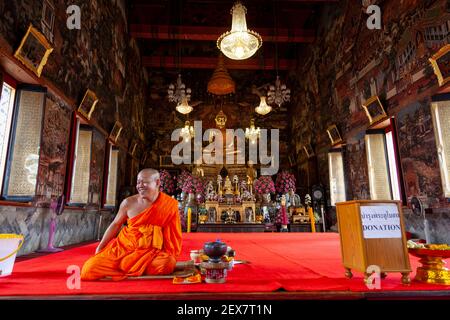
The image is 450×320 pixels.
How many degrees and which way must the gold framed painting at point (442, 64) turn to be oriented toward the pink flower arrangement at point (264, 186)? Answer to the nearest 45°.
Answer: approximately 90° to its right

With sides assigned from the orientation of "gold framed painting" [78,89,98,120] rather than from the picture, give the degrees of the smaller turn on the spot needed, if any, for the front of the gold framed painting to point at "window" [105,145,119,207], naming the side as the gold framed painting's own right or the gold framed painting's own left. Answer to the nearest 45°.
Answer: approximately 135° to the gold framed painting's own left

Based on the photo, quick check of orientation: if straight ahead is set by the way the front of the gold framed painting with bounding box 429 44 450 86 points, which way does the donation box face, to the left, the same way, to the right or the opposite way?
to the left

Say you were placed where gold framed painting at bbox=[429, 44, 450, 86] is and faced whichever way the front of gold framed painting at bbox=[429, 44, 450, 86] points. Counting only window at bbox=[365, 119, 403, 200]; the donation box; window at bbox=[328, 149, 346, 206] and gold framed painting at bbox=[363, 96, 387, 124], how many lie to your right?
3

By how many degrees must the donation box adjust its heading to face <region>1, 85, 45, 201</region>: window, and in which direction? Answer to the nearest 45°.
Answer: approximately 135° to its right

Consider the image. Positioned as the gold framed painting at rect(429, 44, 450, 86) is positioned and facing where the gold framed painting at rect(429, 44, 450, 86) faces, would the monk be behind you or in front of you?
in front

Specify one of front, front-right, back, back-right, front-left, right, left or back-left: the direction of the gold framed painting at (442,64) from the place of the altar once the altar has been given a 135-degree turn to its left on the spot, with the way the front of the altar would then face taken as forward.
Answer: right

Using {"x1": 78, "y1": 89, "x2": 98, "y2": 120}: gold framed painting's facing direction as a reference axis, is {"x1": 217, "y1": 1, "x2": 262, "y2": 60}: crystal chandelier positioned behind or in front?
in front

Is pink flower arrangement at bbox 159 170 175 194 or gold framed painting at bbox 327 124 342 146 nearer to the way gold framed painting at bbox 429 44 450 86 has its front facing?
the pink flower arrangement

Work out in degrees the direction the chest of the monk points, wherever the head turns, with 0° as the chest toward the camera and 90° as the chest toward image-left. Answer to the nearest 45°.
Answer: approximately 45°

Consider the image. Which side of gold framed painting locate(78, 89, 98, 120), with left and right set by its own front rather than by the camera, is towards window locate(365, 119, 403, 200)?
front

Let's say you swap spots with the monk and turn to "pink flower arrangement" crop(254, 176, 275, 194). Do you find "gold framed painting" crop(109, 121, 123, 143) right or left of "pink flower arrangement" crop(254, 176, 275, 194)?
left

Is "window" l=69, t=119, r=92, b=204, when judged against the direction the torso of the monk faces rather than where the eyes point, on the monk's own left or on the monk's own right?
on the monk's own right

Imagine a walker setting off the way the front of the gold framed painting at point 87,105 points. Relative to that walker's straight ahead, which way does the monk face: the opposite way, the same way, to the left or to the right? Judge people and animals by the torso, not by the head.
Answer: to the right

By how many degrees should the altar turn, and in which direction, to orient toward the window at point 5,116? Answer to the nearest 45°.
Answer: approximately 45° to its right

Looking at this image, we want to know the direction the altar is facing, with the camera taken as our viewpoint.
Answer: facing the viewer

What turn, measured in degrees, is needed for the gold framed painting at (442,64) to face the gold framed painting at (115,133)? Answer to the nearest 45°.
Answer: approximately 45° to its right

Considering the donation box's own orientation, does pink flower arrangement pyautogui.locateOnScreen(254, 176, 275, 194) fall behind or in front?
behind

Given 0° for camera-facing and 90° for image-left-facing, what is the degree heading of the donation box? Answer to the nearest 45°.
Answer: approximately 315°
